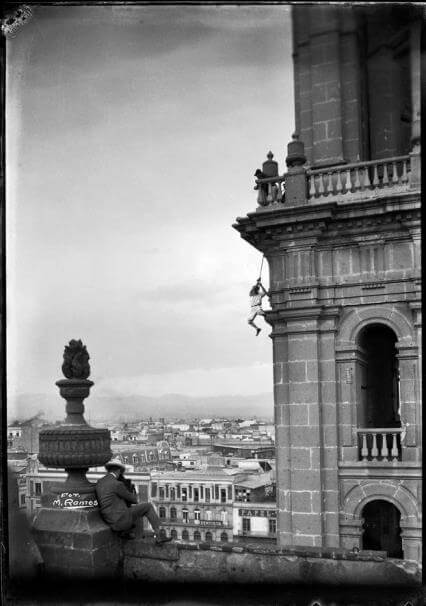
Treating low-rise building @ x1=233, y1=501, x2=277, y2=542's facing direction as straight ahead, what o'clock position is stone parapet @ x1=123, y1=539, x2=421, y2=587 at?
The stone parapet is roughly at 12 o'clock from the low-rise building.

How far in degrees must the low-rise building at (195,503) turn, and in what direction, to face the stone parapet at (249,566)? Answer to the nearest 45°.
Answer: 0° — it already faces it

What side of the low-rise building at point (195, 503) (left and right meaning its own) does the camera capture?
front

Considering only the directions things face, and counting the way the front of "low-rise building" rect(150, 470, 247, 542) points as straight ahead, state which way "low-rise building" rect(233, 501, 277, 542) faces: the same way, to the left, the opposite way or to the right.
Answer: the same way

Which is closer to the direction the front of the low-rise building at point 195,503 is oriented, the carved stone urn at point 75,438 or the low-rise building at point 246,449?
the carved stone urn

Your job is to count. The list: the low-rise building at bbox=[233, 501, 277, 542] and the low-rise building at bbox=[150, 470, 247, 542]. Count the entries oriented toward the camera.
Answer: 2
